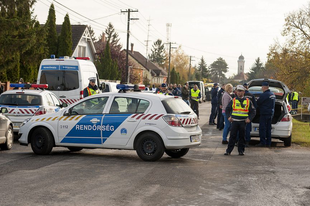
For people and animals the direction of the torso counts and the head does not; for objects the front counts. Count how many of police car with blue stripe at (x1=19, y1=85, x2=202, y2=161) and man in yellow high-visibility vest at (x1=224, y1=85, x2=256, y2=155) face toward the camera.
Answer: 1

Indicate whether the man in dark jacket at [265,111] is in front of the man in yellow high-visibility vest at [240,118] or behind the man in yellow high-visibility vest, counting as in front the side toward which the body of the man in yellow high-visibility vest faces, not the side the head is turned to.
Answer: behind

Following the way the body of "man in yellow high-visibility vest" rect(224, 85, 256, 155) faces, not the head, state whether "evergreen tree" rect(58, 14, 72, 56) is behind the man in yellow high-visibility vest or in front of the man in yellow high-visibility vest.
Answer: behind

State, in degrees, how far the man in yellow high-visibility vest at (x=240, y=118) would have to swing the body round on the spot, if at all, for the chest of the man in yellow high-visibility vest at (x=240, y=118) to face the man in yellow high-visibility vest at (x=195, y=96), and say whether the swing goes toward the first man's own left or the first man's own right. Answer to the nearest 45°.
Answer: approximately 180°

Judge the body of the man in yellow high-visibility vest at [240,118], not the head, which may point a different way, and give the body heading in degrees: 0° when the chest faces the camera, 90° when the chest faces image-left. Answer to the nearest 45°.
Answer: approximately 0°

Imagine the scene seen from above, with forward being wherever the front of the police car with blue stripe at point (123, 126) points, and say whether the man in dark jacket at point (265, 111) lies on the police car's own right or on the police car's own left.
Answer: on the police car's own right

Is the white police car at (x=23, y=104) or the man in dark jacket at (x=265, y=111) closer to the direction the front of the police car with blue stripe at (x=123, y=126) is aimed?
the white police car

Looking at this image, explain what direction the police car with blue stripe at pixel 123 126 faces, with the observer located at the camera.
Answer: facing away from the viewer and to the left of the viewer

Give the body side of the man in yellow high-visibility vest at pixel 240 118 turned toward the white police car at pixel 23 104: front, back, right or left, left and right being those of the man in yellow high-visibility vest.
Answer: right
